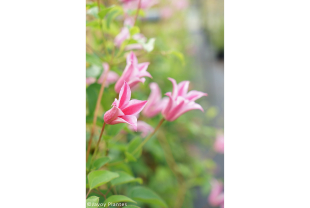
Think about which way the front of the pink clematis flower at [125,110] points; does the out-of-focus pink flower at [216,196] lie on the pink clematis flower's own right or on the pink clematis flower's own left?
on the pink clematis flower's own left
